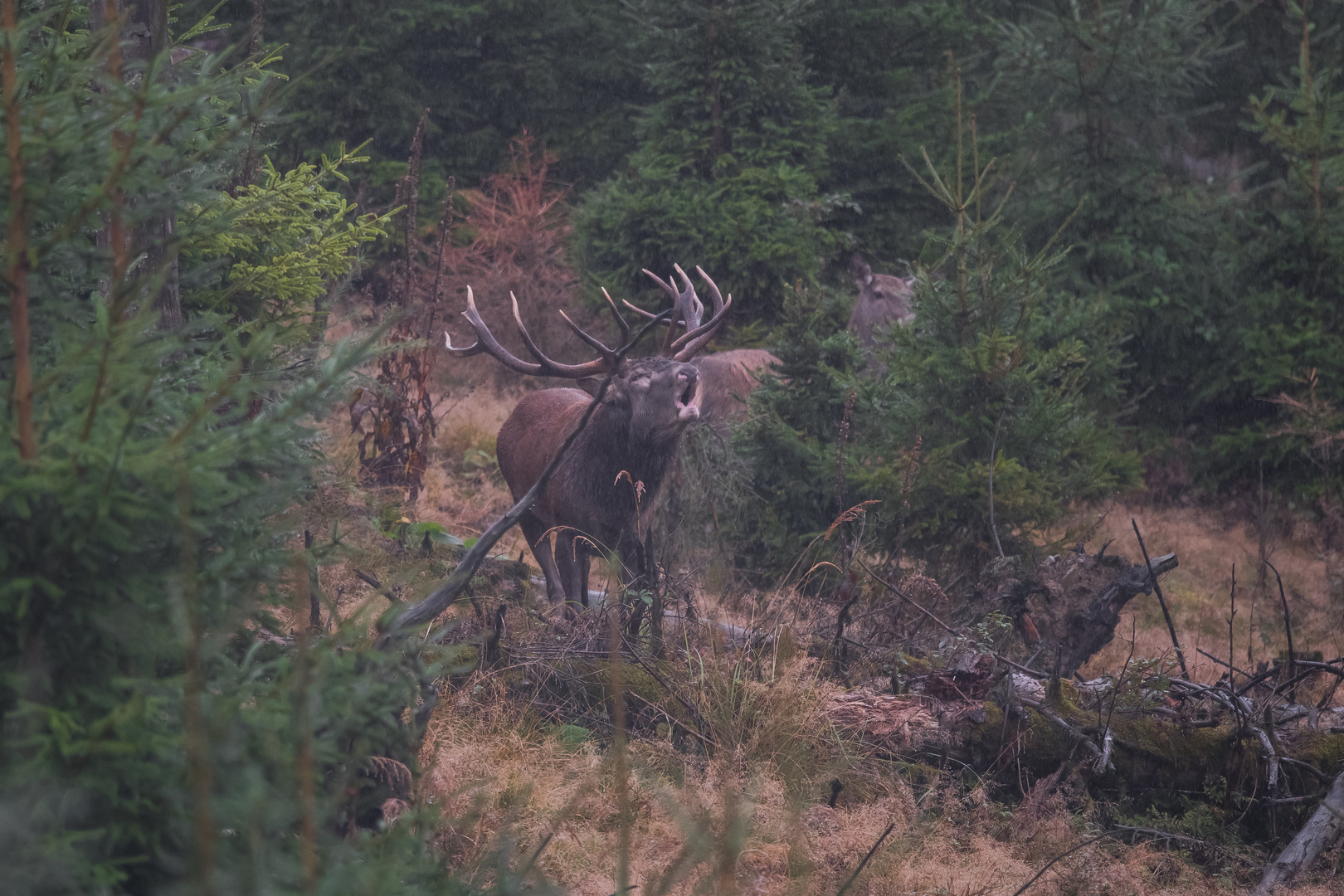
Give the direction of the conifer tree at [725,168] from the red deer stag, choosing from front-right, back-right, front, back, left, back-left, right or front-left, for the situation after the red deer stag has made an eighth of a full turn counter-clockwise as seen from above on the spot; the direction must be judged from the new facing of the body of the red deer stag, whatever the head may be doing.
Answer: left

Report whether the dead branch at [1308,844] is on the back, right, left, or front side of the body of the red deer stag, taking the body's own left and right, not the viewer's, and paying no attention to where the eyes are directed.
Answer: front

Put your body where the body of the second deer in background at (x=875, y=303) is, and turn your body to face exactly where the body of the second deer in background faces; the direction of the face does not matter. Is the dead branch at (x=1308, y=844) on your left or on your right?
on your right

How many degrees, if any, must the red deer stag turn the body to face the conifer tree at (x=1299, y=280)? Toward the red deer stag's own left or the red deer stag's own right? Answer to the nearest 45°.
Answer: approximately 90° to the red deer stag's own left

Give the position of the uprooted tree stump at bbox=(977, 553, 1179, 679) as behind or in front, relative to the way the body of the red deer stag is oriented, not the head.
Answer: in front

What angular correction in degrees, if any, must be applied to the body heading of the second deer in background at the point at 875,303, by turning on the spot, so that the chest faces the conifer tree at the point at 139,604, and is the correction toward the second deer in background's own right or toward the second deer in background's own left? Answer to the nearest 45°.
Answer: approximately 90° to the second deer in background's own right

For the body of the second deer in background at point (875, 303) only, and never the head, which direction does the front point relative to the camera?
to the viewer's right

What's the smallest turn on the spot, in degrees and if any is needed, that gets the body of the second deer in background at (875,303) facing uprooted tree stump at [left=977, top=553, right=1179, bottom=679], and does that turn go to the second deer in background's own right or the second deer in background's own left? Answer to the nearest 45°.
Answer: approximately 90° to the second deer in background's own right

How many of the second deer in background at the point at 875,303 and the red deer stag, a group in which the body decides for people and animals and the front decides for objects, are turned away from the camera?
0

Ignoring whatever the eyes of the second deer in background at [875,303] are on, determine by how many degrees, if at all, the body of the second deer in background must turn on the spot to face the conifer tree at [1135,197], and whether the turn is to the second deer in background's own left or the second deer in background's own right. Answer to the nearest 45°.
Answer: approximately 45° to the second deer in background's own left

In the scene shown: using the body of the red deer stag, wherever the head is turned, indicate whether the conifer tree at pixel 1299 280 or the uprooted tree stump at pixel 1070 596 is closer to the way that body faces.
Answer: the uprooted tree stump

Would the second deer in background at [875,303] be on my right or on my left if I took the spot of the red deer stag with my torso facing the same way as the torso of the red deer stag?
on my left
